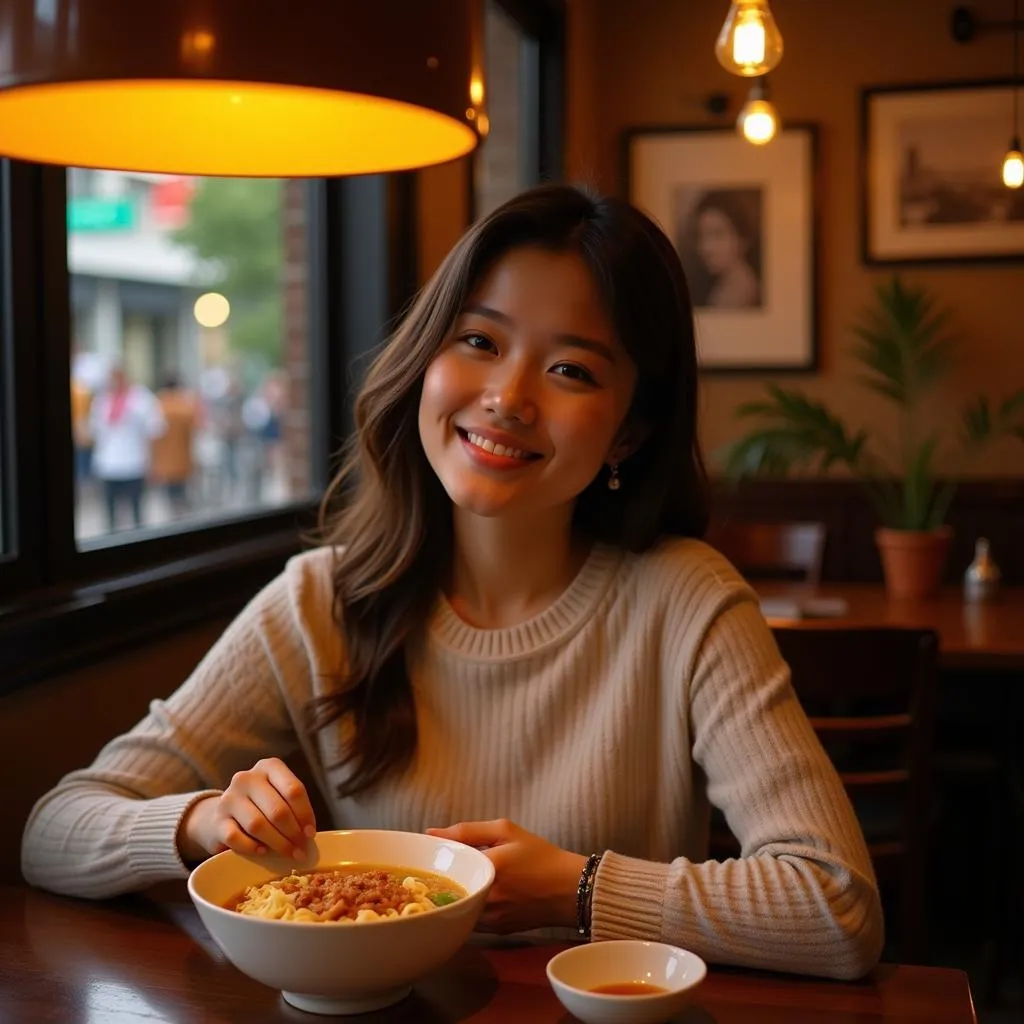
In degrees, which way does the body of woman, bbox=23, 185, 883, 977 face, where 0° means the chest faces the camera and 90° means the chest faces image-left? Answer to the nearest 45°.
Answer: approximately 0°

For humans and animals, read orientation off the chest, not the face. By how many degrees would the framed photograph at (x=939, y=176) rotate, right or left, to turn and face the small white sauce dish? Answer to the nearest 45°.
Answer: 0° — it already faces it

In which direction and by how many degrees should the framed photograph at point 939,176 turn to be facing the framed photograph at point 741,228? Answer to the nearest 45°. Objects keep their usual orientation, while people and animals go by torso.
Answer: approximately 90° to its right

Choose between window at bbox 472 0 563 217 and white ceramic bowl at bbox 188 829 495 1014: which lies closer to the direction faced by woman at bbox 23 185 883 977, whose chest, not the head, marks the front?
the white ceramic bowl

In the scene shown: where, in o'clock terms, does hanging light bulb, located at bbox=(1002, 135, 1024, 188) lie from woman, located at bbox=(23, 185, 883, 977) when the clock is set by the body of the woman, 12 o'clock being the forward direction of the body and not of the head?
The hanging light bulb is roughly at 7 o'clock from the woman.
